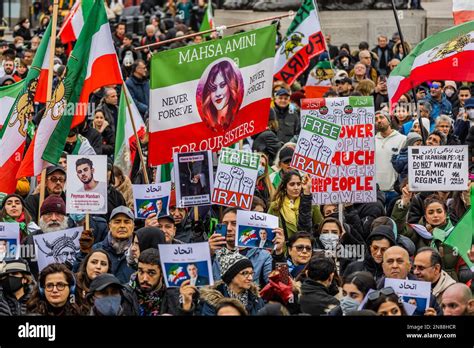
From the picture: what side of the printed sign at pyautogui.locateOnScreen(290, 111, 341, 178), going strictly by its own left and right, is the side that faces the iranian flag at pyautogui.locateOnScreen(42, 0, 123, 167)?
right
